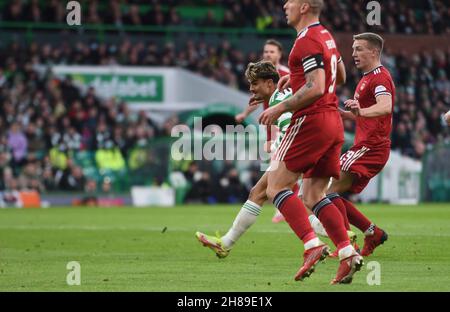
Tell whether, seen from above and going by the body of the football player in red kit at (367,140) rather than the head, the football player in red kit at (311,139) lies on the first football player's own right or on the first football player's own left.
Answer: on the first football player's own left

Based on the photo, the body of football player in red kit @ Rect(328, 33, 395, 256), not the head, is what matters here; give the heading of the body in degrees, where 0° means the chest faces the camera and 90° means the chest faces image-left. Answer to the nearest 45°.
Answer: approximately 90°
